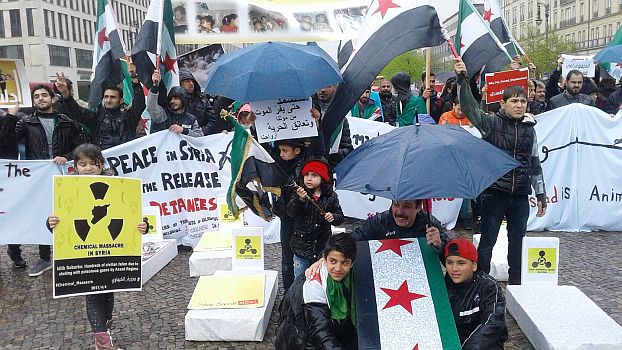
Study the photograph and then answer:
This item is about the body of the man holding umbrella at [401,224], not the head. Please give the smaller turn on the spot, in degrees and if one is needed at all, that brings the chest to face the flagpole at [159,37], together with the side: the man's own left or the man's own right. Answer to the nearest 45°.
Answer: approximately 135° to the man's own right

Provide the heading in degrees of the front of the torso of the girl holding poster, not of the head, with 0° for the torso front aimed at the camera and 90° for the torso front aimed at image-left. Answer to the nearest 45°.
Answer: approximately 0°

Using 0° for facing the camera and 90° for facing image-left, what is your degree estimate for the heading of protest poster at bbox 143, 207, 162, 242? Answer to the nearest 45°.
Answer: approximately 0°

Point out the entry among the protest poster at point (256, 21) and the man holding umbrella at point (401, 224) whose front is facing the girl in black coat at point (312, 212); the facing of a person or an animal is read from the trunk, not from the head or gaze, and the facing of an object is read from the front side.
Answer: the protest poster

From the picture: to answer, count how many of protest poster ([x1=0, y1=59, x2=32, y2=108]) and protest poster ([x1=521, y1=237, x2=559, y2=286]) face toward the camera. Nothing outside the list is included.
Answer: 2

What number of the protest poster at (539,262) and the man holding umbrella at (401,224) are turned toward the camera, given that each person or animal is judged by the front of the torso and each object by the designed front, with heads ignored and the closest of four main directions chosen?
2

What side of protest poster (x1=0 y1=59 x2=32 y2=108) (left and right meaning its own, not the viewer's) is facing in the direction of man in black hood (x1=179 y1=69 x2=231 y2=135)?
left
